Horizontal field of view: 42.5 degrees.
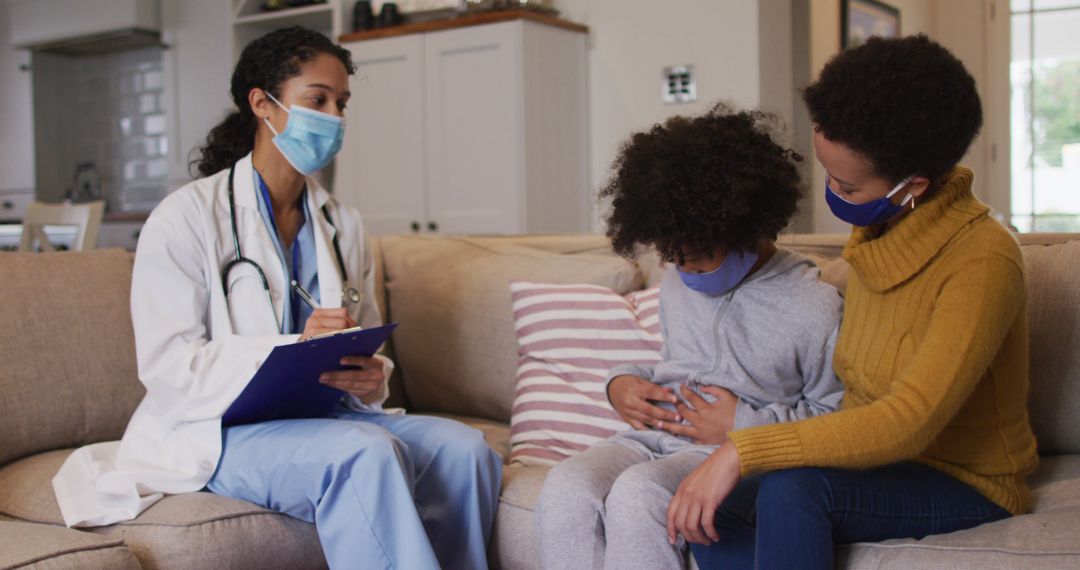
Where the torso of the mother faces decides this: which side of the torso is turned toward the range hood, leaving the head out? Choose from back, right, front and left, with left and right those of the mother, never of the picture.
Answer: right

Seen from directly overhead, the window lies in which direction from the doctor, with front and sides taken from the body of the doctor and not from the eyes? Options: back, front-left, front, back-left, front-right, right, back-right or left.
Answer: left

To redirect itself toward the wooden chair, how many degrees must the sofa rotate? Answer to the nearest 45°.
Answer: approximately 135° to its right

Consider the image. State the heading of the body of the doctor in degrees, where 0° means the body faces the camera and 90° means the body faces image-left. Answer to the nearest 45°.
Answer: approximately 315°

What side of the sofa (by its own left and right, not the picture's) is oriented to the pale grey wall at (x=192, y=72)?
back

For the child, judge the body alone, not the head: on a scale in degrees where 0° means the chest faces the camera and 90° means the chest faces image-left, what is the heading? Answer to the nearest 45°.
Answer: approximately 45°

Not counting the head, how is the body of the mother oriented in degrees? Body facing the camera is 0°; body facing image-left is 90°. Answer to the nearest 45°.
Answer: approximately 45°

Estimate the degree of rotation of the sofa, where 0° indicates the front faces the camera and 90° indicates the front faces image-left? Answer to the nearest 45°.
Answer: approximately 0°

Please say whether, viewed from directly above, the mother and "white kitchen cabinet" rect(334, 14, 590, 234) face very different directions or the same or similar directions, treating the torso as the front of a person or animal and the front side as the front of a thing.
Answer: same or similar directions

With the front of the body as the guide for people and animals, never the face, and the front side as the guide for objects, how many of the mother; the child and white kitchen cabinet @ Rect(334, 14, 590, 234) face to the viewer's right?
0
